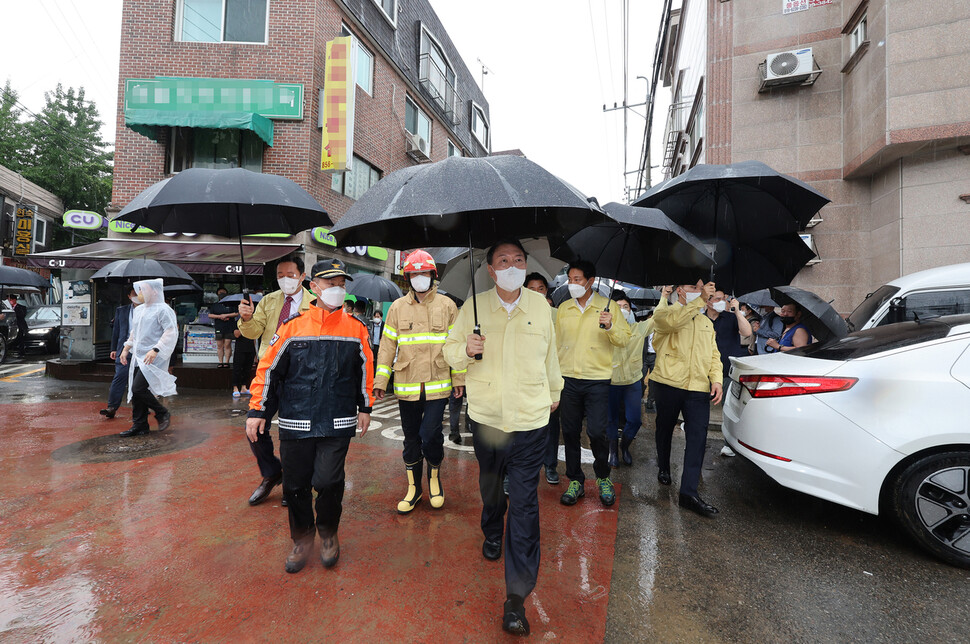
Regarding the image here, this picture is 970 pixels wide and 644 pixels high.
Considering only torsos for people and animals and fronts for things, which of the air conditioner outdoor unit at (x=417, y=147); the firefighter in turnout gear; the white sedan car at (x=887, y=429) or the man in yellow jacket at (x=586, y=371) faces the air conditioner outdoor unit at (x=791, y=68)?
the air conditioner outdoor unit at (x=417, y=147)

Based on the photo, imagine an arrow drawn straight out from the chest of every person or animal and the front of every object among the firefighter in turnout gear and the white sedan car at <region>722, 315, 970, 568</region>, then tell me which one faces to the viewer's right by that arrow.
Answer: the white sedan car

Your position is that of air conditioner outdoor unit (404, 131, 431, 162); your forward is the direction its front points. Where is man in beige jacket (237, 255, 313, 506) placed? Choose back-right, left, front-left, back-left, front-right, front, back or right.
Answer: front-right

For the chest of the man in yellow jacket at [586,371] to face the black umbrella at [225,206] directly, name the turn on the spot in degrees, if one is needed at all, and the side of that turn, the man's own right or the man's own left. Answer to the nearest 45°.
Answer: approximately 90° to the man's own right

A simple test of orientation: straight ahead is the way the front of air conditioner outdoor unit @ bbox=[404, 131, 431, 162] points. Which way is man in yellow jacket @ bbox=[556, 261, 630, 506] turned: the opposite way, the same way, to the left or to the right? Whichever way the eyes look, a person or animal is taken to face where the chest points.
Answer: to the right

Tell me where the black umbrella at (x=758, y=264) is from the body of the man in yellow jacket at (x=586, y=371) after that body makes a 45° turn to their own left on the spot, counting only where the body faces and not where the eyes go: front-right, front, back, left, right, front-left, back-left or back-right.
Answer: left

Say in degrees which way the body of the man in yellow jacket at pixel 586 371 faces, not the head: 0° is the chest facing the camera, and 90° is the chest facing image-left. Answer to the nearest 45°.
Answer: approximately 0°

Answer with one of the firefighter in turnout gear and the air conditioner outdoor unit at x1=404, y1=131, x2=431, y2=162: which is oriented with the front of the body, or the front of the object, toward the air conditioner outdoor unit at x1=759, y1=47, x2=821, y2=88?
the air conditioner outdoor unit at x1=404, y1=131, x2=431, y2=162

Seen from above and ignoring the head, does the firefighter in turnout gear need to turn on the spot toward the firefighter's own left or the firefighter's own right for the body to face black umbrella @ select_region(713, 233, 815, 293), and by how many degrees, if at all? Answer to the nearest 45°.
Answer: approximately 90° to the firefighter's own left

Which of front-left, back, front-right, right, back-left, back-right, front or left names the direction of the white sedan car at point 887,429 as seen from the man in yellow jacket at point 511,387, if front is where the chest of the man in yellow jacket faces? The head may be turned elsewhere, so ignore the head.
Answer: left

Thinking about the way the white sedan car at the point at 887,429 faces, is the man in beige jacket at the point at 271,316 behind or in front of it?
behind

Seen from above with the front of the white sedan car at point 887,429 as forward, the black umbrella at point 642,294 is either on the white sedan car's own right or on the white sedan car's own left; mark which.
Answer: on the white sedan car's own left
